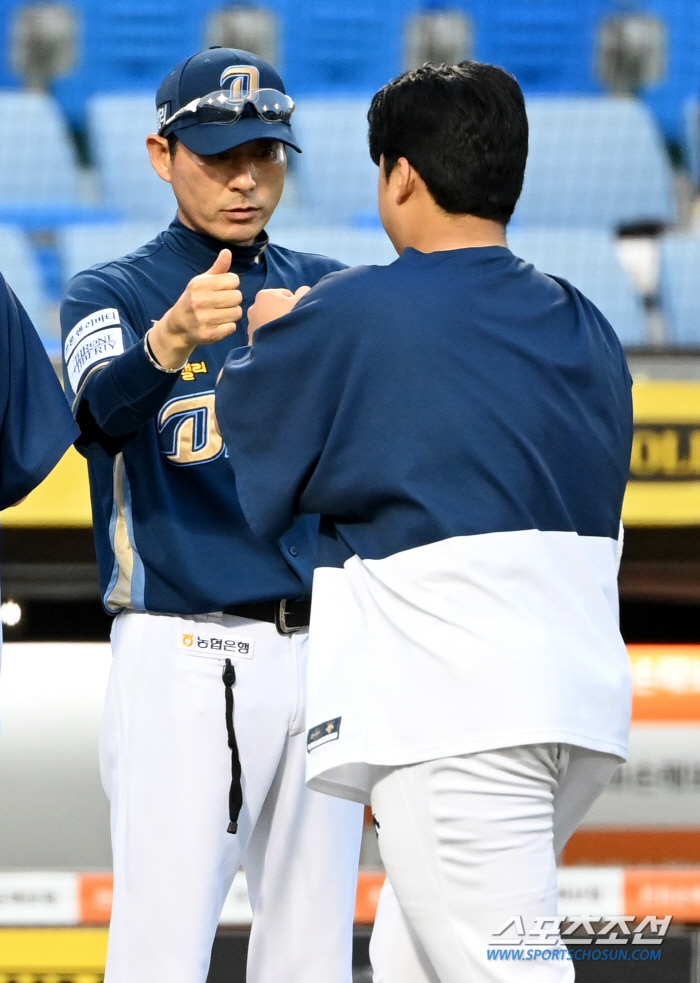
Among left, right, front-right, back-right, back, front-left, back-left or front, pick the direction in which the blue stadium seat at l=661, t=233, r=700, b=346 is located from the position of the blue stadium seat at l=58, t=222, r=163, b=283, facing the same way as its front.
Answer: left

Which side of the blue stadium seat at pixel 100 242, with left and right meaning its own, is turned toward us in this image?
front

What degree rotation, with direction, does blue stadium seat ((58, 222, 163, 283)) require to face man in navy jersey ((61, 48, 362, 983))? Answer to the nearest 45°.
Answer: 0° — it already faces them

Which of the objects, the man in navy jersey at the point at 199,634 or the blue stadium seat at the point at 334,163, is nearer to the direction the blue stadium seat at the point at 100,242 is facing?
the man in navy jersey

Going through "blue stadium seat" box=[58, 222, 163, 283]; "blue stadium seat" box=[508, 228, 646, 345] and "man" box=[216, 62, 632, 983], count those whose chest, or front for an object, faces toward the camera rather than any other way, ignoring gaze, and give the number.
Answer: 2

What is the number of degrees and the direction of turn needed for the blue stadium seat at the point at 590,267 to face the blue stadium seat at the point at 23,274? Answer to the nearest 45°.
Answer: approximately 90° to its right

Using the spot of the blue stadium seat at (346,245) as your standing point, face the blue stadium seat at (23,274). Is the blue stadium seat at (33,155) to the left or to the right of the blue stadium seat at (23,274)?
right

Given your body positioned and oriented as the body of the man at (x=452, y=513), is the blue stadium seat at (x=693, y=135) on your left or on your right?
on your right

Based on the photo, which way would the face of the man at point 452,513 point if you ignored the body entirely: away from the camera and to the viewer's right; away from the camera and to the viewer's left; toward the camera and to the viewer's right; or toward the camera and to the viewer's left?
away from the camera and to the viewer's left

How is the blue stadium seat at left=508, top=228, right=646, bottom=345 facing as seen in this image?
toward the camera
